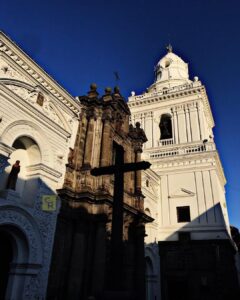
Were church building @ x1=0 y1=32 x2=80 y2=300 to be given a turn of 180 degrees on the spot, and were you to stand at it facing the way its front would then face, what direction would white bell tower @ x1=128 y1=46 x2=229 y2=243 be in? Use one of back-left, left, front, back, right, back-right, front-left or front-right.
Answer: right

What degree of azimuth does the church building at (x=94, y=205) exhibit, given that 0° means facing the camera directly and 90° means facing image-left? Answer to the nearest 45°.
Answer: approximately 315°

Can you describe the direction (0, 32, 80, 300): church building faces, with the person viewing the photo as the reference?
facing the viewer and to the right of the viewer

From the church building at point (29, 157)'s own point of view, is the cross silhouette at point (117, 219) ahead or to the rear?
ahead
